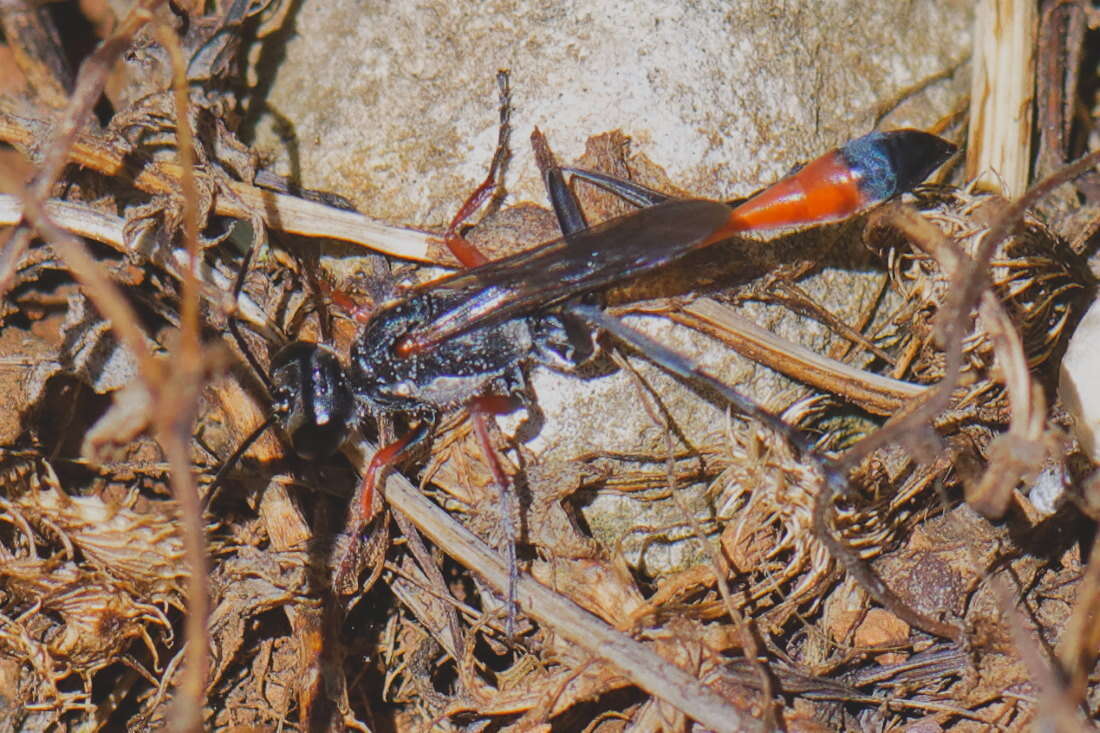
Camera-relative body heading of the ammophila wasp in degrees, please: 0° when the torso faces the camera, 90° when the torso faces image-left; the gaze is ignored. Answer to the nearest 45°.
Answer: approximately 45°
